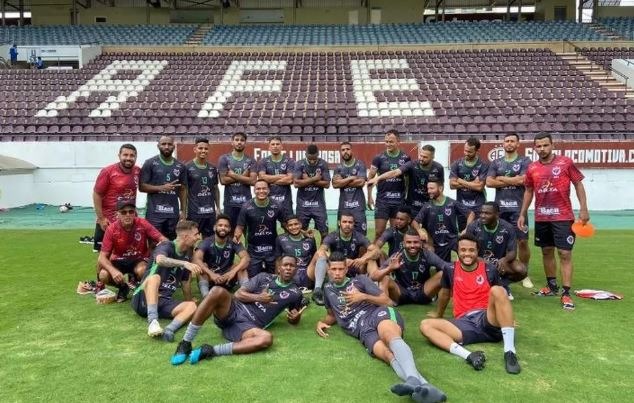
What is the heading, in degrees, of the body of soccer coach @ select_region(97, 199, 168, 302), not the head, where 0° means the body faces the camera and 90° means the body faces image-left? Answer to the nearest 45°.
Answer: approximately 0°

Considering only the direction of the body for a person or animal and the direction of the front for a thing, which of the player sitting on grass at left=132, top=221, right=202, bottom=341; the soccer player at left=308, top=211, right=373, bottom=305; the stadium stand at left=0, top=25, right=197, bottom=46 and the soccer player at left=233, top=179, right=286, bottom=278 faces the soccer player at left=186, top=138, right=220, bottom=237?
the stadium stand

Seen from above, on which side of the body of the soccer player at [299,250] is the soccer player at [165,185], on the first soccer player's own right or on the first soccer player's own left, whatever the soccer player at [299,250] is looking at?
on the first soccer player's own right

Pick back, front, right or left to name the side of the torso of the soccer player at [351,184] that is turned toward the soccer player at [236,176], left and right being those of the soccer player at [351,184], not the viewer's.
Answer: right

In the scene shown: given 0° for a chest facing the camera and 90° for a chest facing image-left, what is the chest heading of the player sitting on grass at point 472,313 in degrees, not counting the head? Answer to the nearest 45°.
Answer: approximately 0°

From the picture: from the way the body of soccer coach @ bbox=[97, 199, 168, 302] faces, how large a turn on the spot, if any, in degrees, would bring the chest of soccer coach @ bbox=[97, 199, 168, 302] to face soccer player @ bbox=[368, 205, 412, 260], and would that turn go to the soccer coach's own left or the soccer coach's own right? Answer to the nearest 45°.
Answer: approximately 90° to the soccer coach's own left

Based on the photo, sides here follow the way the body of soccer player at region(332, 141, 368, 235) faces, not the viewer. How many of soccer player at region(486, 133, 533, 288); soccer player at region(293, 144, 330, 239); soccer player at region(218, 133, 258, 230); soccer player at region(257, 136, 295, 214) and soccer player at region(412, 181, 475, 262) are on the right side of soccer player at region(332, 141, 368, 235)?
3
